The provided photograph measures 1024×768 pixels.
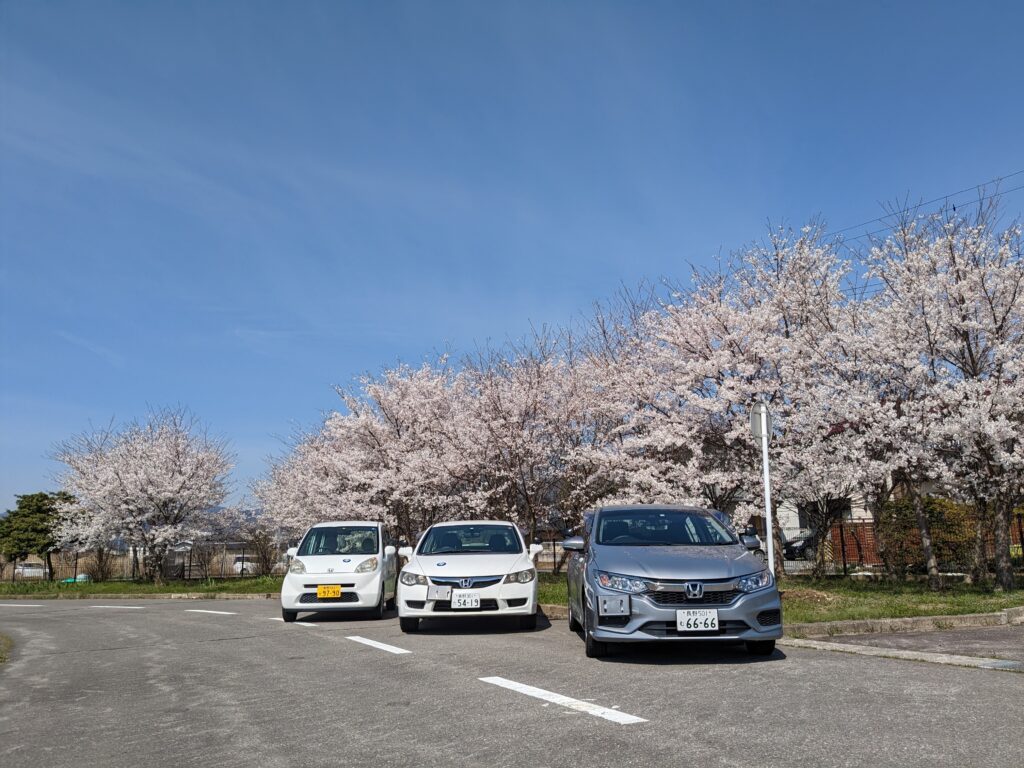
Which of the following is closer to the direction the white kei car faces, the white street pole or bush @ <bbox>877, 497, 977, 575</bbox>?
the white street pole

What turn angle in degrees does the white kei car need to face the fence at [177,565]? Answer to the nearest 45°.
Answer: approximately 180°

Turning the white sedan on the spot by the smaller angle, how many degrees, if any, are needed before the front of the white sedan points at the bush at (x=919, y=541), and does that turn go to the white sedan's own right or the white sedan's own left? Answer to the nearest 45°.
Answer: approximately 135° to the white sedan's own left

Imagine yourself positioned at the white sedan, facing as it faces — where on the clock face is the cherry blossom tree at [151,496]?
The cherry blossom tree is roughly at 5 o'clock from the white sedan.

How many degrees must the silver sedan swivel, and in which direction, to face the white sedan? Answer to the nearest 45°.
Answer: approximately 135° to its right

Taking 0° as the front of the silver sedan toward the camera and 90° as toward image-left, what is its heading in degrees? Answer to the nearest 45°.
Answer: approximately 0°

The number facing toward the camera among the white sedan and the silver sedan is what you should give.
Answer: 2

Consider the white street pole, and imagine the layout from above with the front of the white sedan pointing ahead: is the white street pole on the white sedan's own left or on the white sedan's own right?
on the white sedan's own left

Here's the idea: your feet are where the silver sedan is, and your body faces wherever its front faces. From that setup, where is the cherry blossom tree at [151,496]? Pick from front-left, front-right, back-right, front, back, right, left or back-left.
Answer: back-right
